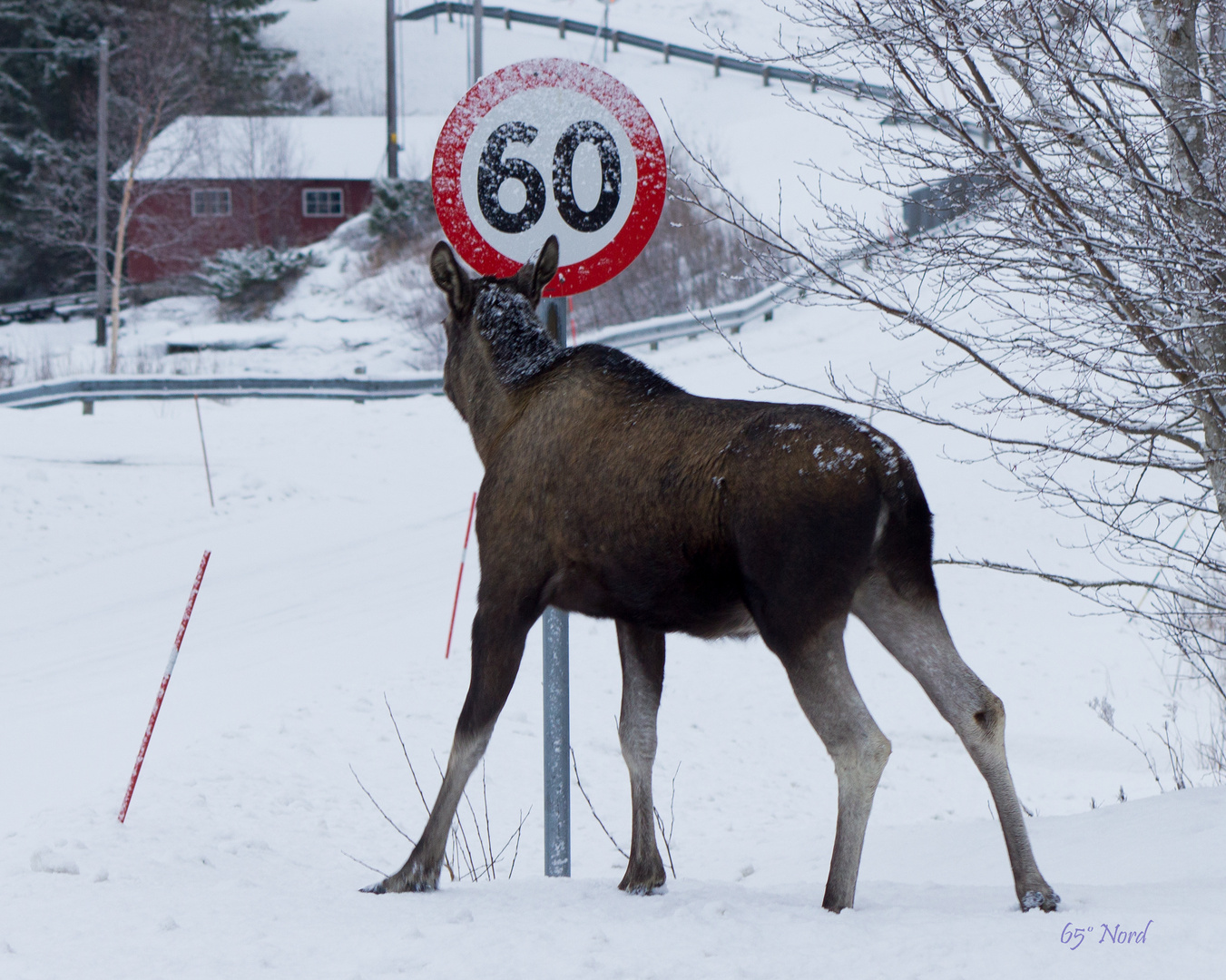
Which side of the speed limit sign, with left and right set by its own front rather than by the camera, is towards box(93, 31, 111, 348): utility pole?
back

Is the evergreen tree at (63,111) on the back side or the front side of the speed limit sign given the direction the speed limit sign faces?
on the back side

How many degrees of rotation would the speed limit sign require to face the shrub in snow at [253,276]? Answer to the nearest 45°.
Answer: approximately 180°

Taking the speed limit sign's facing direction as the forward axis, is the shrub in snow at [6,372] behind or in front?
behind

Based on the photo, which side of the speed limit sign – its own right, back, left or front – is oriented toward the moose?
front

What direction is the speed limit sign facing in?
toward the camera

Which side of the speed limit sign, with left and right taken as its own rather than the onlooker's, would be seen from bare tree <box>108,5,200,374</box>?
back

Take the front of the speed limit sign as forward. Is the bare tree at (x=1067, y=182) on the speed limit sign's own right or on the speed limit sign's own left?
on the speed limit sign's own left

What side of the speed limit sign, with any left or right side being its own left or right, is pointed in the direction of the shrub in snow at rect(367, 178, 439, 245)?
back
